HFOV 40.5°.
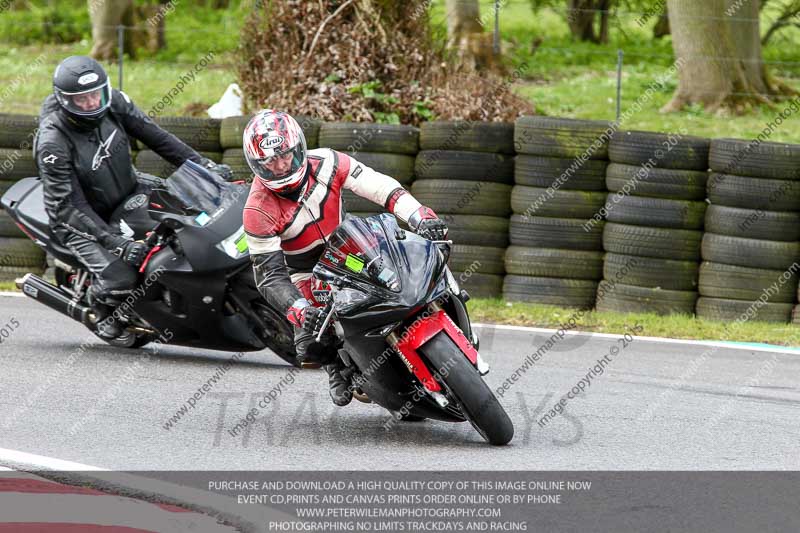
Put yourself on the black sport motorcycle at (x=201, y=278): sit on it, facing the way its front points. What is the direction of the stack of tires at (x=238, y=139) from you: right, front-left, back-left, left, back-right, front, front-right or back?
back-left

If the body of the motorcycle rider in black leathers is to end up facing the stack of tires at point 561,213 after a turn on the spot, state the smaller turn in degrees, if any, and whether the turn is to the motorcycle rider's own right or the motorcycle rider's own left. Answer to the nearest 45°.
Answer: approximately 45° to the motorcycle rider's own left

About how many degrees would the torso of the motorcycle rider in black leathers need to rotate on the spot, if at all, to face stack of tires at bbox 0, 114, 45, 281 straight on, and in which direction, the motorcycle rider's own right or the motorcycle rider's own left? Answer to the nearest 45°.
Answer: approximately 135° to the motorcycle rider's own left

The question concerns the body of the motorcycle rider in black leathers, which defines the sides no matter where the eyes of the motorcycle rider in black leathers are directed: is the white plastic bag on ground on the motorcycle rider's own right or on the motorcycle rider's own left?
on the motorcycle rider's own left

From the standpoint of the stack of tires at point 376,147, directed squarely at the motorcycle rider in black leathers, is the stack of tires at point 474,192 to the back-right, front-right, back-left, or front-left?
back-left

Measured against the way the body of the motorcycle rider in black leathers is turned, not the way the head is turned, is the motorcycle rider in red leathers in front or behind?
in front

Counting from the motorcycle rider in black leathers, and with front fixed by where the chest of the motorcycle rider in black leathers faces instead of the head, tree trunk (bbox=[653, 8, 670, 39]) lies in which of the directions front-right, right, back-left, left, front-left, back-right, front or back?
left

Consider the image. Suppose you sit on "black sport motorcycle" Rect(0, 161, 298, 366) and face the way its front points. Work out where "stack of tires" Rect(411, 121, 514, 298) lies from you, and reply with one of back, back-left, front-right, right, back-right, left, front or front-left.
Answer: left

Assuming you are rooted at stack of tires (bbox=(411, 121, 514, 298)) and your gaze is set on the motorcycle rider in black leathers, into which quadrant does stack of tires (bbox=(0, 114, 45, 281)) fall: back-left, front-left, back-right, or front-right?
front-right

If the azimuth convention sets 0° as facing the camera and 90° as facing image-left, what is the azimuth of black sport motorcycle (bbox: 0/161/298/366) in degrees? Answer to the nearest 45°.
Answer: approximately 315°

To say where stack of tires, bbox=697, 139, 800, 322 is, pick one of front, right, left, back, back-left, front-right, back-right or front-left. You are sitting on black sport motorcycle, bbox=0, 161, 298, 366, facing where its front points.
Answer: front-left

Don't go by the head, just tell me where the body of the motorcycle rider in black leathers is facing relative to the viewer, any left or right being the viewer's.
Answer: facing the viewer and to the right of the viewer

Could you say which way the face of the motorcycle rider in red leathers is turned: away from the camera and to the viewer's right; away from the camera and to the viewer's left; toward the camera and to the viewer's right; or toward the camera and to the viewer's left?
toward the camera and to the viewer's right

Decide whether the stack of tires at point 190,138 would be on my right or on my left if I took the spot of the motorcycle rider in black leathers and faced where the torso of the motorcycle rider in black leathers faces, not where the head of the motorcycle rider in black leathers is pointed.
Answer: on my left

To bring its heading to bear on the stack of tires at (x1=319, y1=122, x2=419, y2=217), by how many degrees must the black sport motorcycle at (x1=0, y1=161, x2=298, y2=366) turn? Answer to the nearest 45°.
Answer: approximately 90° to its left

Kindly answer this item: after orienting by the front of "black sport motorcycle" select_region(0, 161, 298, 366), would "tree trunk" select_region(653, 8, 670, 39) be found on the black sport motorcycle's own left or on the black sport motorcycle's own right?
on the black sport motorcycle's own left
